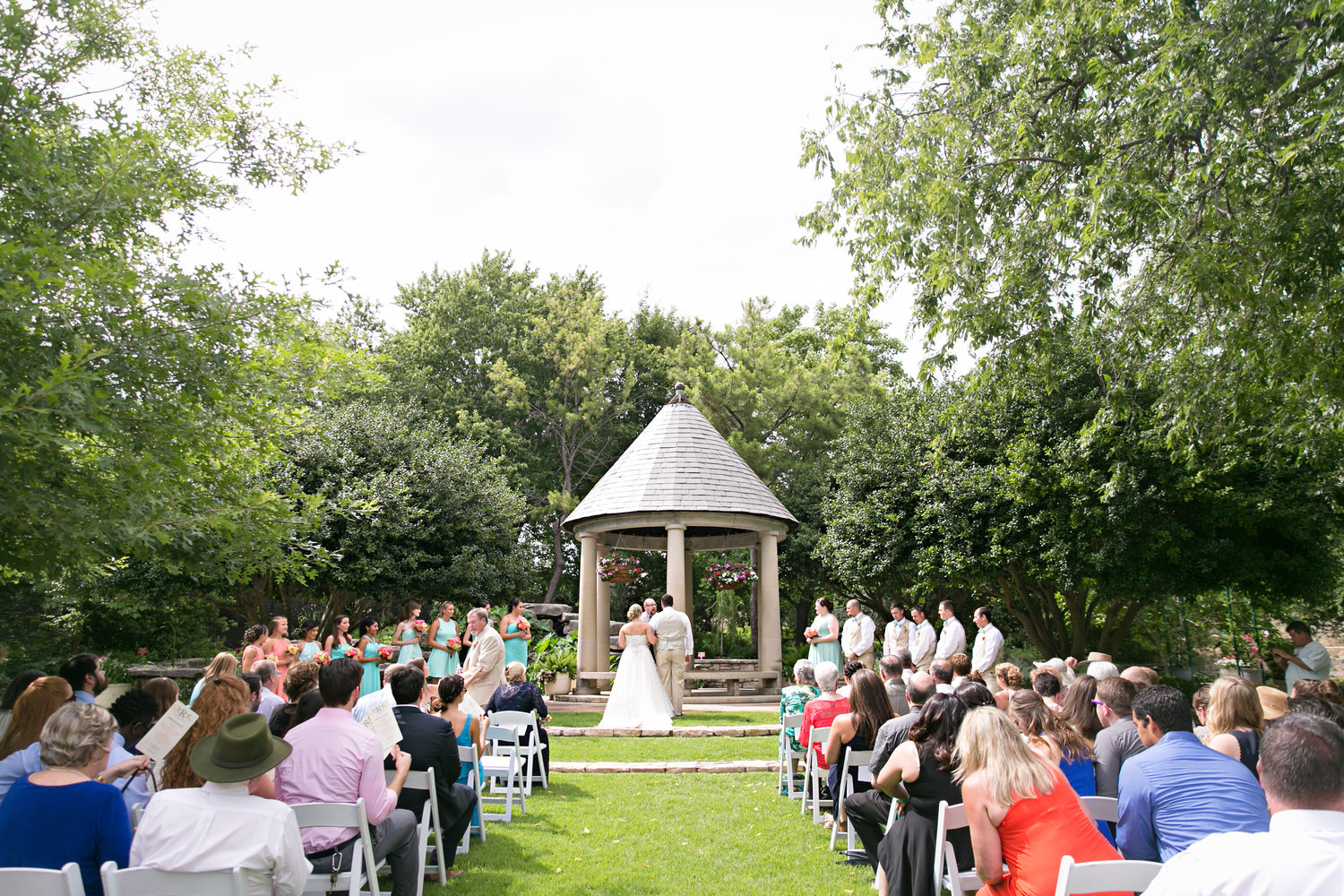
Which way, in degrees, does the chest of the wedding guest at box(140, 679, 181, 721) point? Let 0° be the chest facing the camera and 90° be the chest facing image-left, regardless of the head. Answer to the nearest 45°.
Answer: approximately 225°

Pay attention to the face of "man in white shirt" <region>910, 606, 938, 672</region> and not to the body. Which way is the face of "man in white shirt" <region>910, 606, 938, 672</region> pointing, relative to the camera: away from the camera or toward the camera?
toward the camera

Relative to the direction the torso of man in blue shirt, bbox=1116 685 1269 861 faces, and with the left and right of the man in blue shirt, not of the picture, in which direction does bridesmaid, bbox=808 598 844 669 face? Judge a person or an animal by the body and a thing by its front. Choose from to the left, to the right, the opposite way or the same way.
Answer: to the left

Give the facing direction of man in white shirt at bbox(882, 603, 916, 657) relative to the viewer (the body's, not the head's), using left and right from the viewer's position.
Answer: facing the viewer and to the left of the viewer

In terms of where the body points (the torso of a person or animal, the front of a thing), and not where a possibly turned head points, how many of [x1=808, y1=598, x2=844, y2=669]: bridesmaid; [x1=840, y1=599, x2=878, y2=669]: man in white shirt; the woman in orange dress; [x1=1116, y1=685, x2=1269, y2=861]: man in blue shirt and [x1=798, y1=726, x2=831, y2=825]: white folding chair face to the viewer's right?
0

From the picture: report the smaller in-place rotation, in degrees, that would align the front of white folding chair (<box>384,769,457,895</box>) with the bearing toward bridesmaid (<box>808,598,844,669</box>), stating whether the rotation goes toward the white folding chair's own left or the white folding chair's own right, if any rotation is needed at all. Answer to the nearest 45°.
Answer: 0° — it already faces them

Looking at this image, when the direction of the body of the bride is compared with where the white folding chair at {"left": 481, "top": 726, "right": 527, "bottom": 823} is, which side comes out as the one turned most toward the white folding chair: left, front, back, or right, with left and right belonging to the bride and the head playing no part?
back

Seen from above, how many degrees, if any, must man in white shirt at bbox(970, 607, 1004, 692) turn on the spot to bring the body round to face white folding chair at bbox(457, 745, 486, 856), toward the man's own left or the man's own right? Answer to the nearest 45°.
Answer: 0° — they already face it

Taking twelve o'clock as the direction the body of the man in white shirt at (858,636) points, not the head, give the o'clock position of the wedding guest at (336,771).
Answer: The wedding guest is roughly at 11 o'clock from the man in white shirt.

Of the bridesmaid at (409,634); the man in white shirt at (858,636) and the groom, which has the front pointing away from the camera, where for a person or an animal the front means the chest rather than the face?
the groom

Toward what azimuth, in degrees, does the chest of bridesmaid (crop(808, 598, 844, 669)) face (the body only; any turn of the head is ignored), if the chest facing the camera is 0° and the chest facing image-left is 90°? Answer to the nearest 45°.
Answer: approximately 45°

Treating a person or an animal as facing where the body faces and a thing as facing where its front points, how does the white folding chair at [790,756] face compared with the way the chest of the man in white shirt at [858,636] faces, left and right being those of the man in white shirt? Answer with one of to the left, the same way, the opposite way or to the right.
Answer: to the right

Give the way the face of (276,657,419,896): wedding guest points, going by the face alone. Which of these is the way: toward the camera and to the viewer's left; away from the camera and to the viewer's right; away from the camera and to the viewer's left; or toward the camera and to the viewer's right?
away from the camera and to the viewer's right

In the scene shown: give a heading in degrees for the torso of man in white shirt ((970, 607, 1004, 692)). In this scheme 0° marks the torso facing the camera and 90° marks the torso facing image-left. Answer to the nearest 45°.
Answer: approximately 45°

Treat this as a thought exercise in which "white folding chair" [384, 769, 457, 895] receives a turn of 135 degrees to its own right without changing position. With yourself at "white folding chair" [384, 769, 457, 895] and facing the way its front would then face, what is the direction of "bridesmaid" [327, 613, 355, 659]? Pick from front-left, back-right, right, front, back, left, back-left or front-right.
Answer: back

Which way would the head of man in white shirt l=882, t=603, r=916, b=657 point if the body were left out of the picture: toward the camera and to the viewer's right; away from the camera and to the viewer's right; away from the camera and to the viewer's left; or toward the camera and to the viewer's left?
toward the camera and to the viewer's left

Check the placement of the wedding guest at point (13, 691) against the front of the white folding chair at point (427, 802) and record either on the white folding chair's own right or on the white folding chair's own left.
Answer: on the white folding chair's own left
